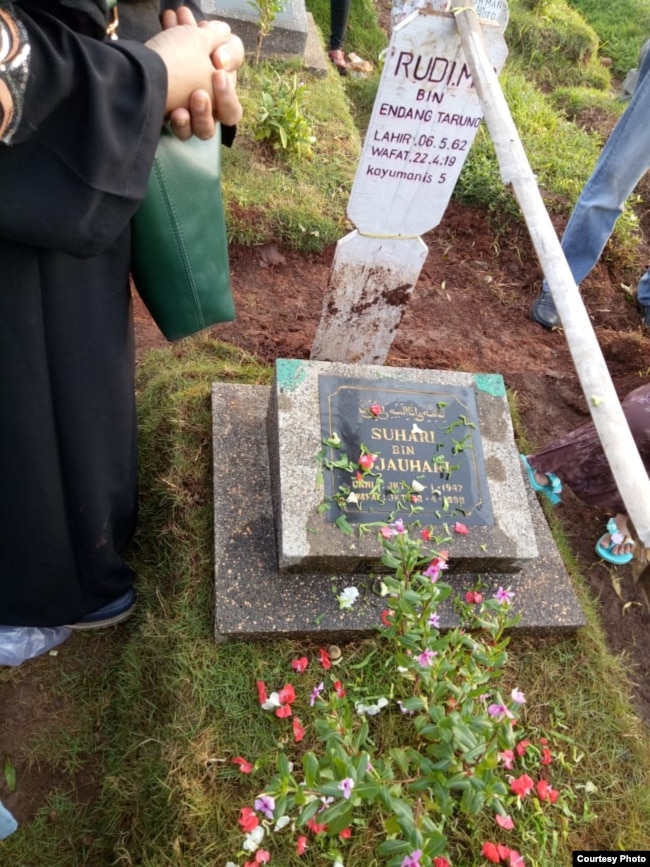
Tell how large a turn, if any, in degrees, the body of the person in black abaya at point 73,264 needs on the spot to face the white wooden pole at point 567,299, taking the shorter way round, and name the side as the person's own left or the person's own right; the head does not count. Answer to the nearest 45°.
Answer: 0° — they already face it

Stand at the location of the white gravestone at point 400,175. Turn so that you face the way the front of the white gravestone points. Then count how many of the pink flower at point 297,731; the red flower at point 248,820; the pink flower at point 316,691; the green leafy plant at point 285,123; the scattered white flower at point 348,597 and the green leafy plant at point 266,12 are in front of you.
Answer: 4

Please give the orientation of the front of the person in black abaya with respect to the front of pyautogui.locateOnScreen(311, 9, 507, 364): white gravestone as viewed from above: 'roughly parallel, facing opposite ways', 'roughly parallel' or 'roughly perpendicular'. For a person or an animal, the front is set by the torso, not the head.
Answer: roughly perpendicular

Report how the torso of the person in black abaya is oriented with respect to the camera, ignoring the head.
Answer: to the viewer's right

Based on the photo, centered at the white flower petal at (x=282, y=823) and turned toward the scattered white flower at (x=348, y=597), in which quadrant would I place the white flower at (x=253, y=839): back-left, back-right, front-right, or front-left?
back-left

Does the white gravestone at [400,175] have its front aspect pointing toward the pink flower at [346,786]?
yes

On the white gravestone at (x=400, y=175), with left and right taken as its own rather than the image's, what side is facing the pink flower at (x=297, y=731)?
front

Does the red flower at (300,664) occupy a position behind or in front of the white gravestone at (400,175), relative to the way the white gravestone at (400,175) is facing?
in front

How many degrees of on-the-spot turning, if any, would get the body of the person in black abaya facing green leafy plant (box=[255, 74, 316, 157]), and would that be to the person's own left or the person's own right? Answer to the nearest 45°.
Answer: approximately 90° to the person's own left

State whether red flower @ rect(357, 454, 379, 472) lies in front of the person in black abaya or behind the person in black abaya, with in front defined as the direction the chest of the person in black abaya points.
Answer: in front

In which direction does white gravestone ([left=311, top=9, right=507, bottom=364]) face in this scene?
toward the camera

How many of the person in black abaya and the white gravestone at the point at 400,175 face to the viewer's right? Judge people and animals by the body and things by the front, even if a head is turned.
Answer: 1
